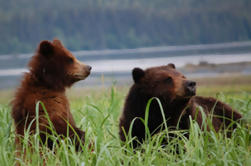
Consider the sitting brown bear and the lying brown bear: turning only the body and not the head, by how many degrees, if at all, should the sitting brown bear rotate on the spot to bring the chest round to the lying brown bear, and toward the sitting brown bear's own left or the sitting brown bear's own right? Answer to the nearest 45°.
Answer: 0° — it already faces it

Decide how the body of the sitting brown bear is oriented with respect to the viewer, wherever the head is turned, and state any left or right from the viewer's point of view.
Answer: facing to the right of the viewer
